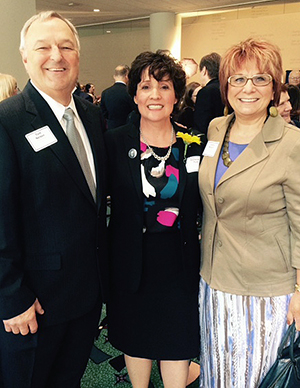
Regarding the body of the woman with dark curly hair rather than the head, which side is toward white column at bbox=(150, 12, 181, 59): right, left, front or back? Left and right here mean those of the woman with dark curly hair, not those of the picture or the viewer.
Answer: back

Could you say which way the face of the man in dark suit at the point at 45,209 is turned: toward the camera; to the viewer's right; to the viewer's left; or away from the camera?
toward the camera

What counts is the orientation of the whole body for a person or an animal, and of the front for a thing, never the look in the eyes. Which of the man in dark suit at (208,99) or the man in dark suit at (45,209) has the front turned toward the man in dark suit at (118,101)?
the man in dark suit at (208,99)

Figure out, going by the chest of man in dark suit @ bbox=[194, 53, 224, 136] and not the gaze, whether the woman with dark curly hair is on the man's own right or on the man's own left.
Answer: on the man's own left

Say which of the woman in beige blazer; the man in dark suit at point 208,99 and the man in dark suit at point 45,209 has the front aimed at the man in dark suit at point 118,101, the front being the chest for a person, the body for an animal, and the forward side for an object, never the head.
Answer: the man in dark suit at point 208,99

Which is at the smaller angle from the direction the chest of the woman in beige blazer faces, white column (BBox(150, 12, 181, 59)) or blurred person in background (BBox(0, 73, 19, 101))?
the blurred person in background

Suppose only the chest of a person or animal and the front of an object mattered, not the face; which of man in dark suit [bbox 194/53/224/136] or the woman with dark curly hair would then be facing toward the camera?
the woman with dark curly hair

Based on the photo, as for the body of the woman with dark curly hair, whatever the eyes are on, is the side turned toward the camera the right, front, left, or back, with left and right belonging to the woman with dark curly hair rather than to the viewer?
front

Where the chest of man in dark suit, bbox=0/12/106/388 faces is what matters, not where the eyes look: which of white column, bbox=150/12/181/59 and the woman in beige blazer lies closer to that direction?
the woman in beige blazer

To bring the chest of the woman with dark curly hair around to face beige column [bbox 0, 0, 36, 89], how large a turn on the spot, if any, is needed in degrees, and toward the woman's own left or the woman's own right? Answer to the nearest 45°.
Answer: approximately 135° to the woman's own right

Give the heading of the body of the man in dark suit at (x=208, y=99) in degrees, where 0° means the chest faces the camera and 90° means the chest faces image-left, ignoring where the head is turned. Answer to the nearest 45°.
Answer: approximately 135°

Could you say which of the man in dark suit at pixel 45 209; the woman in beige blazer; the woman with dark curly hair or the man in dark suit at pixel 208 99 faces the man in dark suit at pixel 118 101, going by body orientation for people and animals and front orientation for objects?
the man in dark suit at pixel 208 99

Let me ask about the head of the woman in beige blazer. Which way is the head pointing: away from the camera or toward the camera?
toward the camera

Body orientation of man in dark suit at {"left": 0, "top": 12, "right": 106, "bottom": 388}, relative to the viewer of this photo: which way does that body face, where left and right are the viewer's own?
facing the viewer and to the right of the viewer

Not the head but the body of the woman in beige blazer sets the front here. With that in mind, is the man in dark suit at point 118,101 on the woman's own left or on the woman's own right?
on the woman's own right

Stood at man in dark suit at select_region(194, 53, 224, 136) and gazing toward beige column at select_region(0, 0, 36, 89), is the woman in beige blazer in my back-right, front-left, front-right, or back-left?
back-left

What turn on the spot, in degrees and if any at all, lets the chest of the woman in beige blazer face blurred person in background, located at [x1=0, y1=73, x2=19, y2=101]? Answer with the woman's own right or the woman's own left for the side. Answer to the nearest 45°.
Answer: approximately 90° to the woman's own right

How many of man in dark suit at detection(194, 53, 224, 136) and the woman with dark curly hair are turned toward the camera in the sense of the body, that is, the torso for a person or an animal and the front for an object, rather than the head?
1
